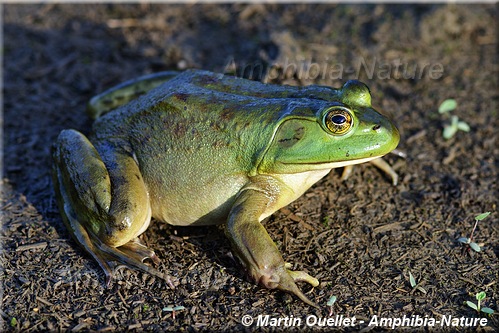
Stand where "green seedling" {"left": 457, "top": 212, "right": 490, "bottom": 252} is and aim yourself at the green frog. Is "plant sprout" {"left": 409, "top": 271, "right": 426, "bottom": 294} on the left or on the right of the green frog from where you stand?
left

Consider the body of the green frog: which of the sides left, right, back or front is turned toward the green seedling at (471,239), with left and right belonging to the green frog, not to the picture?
front

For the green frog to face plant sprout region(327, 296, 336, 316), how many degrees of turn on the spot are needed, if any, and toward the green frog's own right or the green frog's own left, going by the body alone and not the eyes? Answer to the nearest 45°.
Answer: approximately 45° to the green frog's own right

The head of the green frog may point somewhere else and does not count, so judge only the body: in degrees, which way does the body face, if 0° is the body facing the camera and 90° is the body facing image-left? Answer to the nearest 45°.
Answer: approximately 270°

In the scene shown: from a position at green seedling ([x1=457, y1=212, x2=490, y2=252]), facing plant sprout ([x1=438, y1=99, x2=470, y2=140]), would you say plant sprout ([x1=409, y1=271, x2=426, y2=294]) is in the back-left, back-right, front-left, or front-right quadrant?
back-left

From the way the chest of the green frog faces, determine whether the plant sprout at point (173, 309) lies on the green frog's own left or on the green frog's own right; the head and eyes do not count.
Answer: on the green frog's own right

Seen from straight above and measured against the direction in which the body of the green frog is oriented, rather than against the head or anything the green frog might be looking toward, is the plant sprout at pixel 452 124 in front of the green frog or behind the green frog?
in front

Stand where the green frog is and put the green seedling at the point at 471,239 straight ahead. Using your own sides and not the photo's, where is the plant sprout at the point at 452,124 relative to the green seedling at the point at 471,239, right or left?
left
